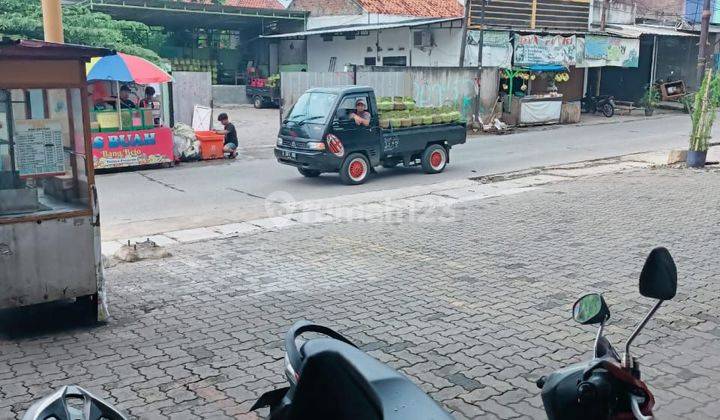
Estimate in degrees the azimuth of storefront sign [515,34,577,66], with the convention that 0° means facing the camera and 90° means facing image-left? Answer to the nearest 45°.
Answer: approximately 0°

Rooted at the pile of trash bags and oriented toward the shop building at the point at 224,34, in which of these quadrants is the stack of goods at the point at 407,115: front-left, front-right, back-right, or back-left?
back-right

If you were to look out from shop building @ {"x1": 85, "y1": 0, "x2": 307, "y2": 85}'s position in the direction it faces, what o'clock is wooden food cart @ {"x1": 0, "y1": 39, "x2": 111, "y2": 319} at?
The wooden food cart is roughly at 12 o'clock from the shop building.

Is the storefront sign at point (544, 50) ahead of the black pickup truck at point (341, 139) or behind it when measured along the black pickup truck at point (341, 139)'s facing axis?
behind

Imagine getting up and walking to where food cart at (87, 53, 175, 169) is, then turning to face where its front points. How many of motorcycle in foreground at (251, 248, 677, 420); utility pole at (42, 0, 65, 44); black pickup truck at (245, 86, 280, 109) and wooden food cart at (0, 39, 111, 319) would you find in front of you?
3

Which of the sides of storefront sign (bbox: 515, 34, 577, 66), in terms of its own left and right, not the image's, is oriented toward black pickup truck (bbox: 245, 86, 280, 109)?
right

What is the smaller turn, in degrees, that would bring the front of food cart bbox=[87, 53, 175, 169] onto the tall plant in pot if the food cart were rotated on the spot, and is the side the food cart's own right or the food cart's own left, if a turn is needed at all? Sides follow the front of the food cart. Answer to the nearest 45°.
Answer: approximately 90° to the food cart's own left

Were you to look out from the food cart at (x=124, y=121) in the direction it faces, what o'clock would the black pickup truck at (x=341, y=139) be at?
The black pickup truck is roughly at 10 o'clock from the food cart.

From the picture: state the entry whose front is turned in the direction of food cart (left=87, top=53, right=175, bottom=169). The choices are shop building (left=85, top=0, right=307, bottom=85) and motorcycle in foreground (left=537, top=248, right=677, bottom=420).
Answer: the shop building

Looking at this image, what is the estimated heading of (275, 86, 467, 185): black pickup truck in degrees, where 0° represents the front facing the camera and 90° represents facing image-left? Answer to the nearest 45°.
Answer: approximately 45°

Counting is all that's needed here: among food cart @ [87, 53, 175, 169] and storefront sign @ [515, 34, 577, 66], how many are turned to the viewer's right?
0

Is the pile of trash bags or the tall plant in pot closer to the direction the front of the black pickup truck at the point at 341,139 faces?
the pile of trash bags

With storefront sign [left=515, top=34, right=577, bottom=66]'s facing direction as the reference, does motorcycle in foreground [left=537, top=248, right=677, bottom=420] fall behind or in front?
in front

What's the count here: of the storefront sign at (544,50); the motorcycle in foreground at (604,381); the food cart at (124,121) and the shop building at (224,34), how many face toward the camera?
3
